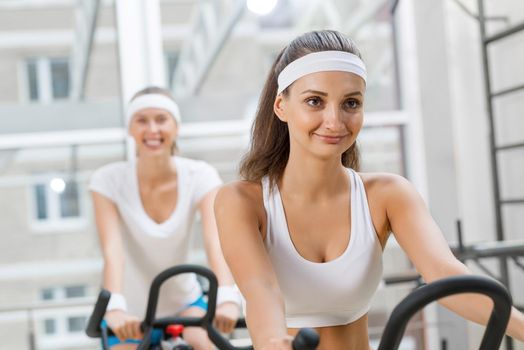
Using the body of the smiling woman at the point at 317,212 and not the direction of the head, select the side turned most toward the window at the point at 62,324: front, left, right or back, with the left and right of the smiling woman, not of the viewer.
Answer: back

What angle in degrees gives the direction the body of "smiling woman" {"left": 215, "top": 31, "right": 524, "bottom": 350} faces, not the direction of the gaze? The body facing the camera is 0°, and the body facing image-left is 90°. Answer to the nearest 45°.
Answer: approximately 315°

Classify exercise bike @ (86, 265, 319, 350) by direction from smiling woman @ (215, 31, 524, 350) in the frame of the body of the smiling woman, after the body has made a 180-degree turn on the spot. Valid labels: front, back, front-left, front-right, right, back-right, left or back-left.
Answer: front

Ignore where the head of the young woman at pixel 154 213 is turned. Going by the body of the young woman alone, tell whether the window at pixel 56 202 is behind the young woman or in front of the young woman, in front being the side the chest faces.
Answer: behind

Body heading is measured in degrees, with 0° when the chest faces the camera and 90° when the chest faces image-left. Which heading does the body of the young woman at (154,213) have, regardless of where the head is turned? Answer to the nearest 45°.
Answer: approximately 0°
